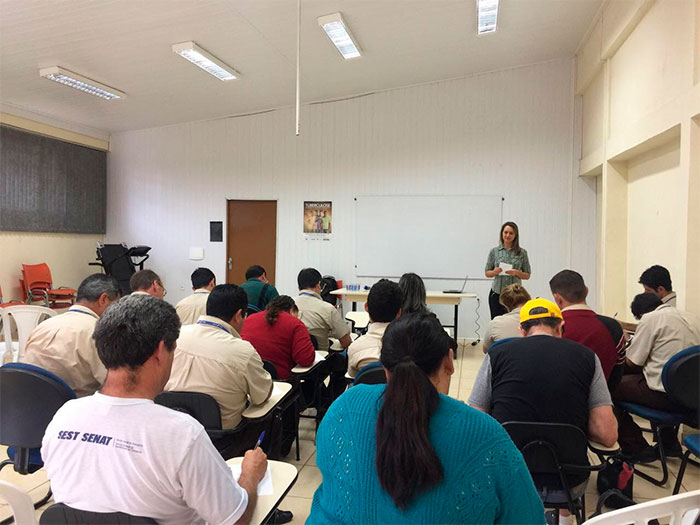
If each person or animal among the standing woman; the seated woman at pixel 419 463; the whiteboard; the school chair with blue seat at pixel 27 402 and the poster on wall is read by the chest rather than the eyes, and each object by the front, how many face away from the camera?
2

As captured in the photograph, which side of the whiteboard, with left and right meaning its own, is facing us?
front

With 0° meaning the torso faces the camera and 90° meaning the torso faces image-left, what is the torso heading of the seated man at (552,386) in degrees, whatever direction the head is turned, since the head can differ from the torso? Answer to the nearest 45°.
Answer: approximately 180°

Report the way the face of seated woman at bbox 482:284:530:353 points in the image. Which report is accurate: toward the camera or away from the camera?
away from the camera

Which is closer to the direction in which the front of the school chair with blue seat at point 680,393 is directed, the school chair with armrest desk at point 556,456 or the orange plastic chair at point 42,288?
the orange plastic chair

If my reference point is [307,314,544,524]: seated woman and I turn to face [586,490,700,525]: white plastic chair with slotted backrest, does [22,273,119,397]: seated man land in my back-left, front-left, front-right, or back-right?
back-left

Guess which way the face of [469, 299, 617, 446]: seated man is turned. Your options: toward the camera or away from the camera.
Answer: away from the camera

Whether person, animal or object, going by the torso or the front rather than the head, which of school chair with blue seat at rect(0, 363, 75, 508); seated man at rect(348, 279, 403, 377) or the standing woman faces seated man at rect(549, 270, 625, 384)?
the standing woman

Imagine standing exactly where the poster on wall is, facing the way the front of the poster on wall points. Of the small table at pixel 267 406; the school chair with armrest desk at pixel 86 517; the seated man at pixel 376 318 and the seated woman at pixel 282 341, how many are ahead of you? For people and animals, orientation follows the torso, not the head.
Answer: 4

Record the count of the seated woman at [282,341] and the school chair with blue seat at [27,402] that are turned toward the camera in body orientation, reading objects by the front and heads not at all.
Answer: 0

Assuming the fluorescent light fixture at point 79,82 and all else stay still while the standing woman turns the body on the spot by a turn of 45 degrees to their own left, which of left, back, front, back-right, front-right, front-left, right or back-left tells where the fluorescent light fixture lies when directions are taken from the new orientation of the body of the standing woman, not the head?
back-right

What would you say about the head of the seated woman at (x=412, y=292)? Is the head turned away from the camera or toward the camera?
away from the camera

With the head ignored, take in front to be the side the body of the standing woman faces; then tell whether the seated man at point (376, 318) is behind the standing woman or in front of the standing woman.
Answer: in front

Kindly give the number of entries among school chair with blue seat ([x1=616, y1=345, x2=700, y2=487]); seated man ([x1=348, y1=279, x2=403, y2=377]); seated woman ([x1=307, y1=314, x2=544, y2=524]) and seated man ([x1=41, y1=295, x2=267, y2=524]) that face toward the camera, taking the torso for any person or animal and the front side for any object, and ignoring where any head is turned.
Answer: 0

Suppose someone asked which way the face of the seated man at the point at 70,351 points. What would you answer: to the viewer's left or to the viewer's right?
to the viewer's right

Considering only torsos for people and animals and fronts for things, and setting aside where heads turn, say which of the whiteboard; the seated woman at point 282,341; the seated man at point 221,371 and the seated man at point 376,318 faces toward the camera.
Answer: the whiteboard
